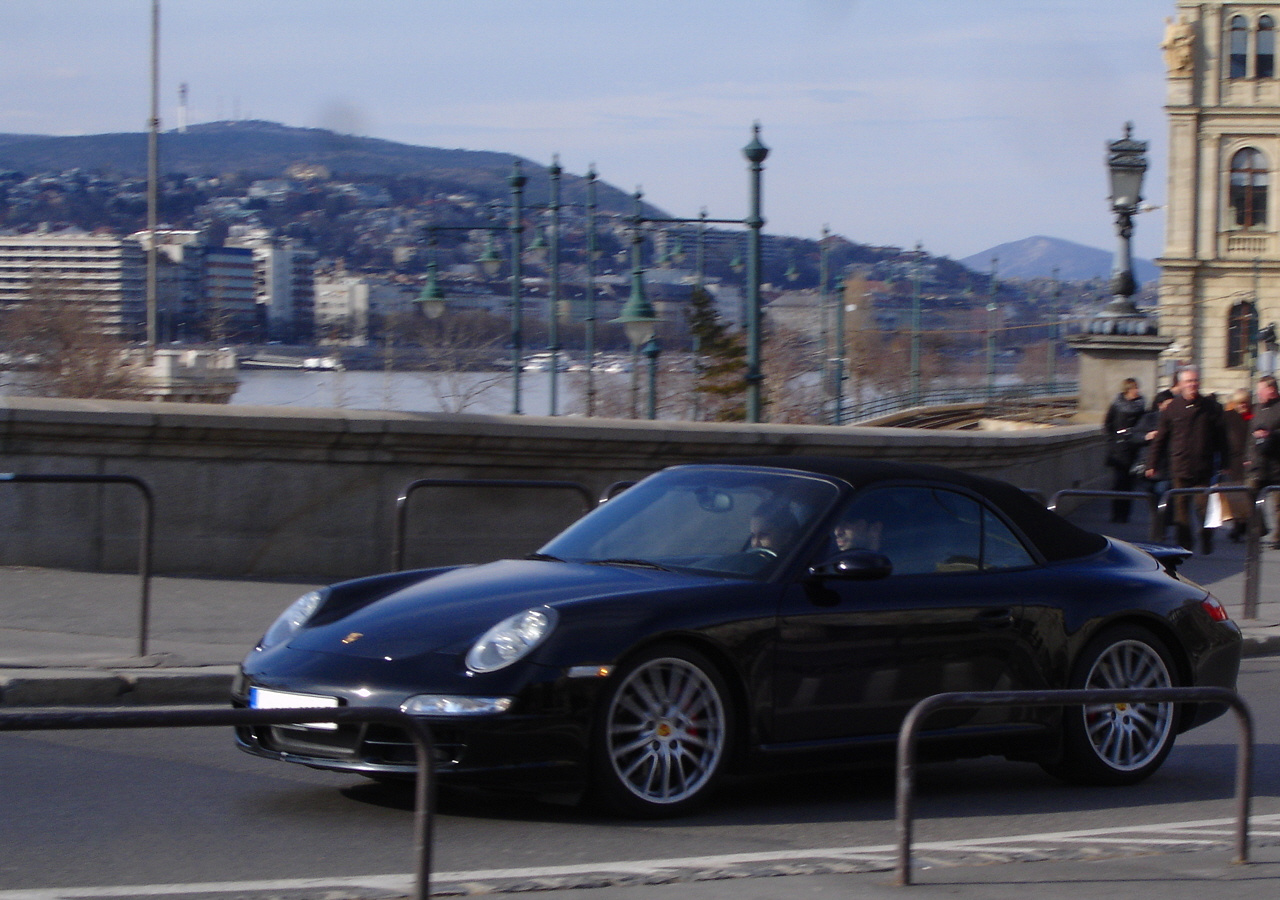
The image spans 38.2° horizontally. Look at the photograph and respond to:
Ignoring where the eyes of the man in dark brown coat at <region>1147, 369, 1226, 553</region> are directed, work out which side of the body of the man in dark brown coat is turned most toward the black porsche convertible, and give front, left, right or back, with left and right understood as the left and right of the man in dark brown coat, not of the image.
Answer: front

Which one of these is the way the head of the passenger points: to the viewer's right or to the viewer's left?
to the viewer's left

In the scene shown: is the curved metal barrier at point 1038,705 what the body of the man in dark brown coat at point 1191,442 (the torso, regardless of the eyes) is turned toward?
yes

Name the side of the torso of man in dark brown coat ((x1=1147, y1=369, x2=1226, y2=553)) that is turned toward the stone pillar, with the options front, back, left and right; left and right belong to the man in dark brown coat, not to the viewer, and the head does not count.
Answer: back

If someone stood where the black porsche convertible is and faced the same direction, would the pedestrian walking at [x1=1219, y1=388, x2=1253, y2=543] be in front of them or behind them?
behind

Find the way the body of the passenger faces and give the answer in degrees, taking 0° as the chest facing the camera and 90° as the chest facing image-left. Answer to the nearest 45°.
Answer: approximately 45°

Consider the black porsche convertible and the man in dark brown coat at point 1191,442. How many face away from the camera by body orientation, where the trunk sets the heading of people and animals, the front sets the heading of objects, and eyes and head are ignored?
0

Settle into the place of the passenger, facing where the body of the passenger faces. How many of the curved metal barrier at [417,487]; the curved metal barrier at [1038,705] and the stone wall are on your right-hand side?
2

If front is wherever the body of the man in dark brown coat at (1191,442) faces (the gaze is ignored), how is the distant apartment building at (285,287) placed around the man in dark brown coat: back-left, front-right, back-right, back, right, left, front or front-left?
back-right

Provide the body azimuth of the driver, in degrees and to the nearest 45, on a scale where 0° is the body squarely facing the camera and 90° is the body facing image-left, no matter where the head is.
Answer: approximately 45°

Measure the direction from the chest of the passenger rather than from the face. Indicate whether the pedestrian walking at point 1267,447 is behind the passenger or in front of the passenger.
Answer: behind
